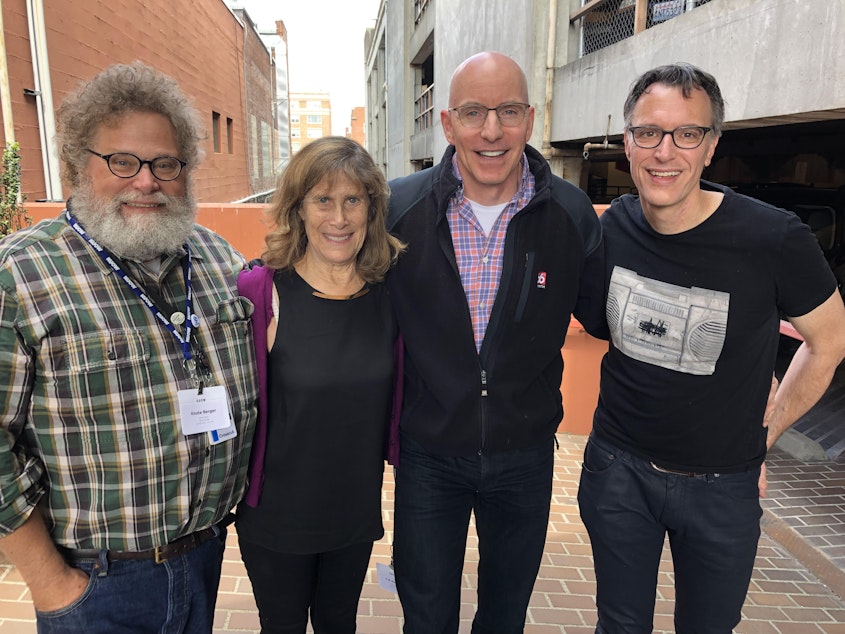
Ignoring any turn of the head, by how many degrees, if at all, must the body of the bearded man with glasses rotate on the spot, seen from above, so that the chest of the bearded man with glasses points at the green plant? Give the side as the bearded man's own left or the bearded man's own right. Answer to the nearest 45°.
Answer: approximately 135° to the bearded man's own left

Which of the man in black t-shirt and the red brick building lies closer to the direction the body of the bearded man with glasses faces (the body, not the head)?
the man in black t-shirt

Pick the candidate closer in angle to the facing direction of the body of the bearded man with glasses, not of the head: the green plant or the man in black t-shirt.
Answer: the man in black t-shirt

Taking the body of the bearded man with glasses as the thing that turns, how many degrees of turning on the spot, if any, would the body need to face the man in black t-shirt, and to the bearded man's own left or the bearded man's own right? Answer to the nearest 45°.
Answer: approximately 45° to the bearded man's own left

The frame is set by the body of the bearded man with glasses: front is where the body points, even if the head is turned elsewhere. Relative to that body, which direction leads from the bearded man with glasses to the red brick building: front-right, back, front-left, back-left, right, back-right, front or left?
back-left
